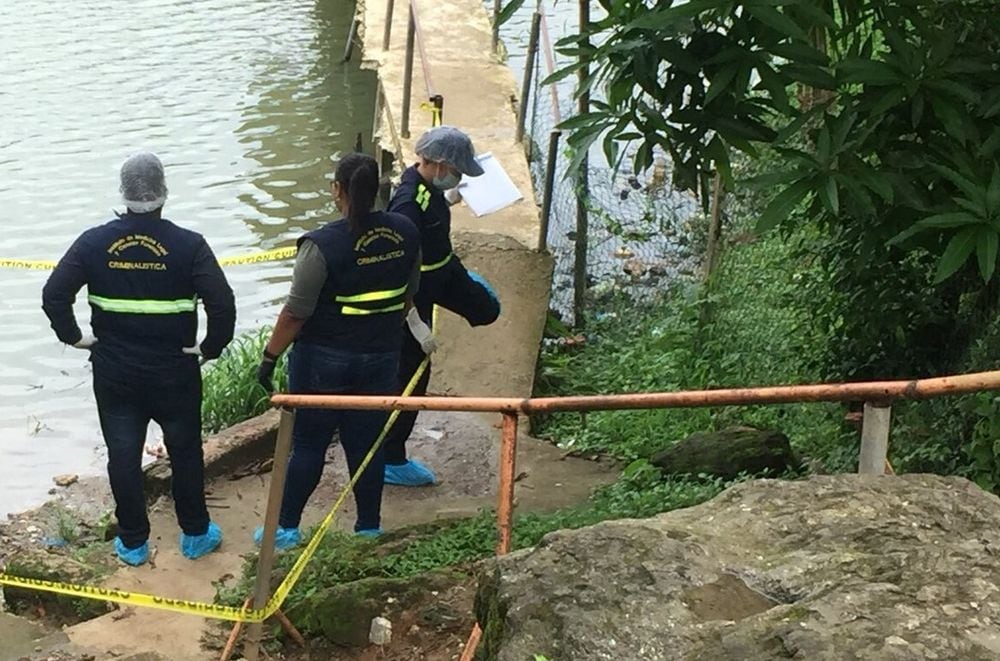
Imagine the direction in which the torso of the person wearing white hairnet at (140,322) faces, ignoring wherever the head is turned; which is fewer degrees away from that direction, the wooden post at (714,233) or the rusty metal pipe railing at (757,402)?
the wooden post

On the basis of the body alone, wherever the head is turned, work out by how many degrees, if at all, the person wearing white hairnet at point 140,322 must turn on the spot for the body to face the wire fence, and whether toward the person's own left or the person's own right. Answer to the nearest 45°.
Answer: approximately 45° to the person's own right

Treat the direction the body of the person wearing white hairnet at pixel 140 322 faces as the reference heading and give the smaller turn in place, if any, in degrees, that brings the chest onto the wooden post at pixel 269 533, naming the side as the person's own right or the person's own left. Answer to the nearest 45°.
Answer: approximately 180°

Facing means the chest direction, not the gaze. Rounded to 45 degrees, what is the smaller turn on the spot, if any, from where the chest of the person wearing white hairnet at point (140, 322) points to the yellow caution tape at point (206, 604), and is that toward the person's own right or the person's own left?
approximately 180°

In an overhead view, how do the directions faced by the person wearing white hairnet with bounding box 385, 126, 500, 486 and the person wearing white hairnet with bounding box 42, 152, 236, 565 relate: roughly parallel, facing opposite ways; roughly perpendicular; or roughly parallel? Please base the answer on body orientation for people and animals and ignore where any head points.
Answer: roughly perpendicular

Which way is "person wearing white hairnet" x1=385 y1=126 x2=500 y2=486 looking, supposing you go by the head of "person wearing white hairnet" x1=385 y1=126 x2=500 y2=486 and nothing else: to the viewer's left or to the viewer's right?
to the viewer's right

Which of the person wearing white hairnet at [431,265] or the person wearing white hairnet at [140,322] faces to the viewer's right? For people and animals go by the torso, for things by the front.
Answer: the person wearing white hairnet at [431,265]

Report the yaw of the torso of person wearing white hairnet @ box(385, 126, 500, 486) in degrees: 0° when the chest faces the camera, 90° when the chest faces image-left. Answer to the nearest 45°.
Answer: approximately 270°

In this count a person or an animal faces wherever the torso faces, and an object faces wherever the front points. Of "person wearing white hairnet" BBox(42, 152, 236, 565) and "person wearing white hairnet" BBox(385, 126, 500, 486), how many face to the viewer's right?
1

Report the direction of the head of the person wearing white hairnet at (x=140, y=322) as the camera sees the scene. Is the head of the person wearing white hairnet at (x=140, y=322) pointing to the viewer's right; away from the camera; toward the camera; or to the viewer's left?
away from the camera

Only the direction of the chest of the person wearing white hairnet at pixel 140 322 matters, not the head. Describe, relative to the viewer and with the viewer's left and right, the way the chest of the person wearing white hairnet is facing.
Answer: facing away from the viewer
